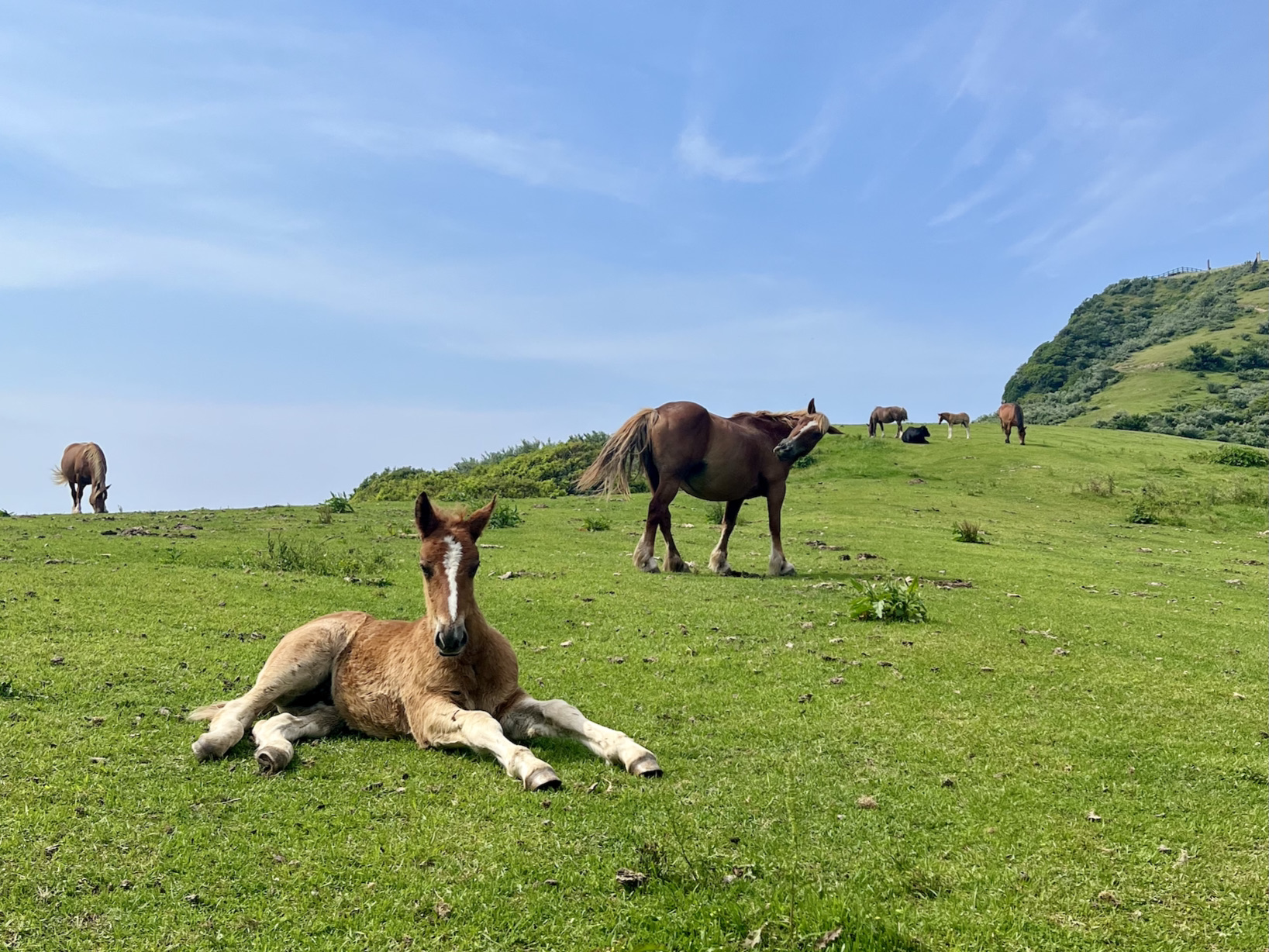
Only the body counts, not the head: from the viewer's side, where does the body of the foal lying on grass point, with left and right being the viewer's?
facing the viewer and to the right of the viewer

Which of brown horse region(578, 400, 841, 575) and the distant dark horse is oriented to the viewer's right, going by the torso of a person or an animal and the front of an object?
the brown horse

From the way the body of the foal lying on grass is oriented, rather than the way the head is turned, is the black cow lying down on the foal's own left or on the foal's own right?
on the foal's own left

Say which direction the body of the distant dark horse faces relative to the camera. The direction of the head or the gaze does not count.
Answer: to the viewer's left

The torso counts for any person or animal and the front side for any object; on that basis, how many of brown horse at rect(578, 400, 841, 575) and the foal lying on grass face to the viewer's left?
0

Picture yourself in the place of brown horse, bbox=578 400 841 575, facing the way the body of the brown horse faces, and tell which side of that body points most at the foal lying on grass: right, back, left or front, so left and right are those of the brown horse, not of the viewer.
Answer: right

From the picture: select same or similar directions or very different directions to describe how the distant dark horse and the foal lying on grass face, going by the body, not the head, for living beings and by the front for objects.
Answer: very different directions

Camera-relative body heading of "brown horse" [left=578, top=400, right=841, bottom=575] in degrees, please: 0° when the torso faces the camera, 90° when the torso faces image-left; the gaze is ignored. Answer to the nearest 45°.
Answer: approximately 270°

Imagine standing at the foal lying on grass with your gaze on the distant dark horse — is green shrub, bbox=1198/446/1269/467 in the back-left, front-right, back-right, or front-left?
front-right
